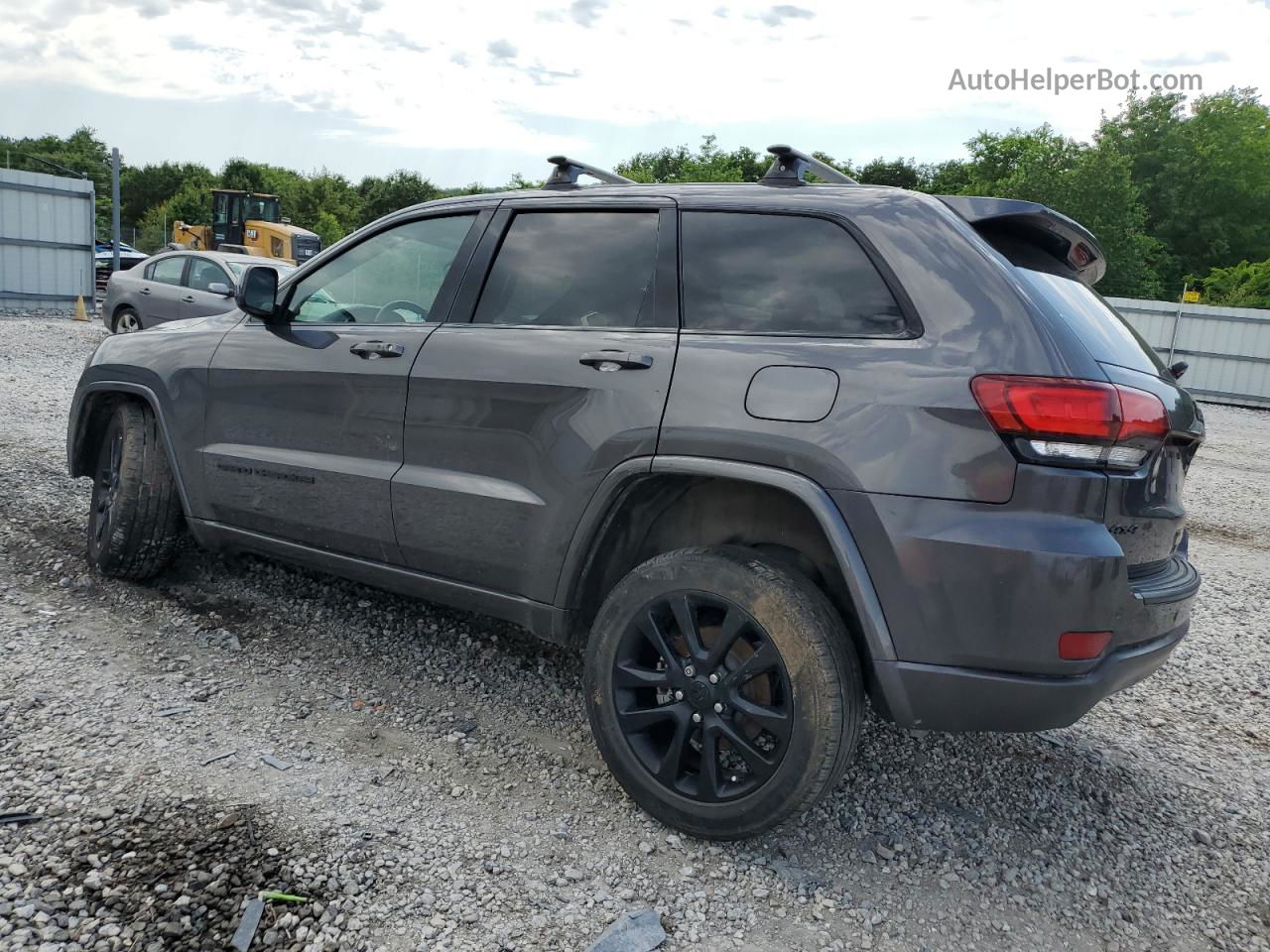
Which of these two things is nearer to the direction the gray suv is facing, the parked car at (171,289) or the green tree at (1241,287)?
the parked car

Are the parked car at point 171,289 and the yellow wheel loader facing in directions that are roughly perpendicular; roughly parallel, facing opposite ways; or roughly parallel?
roughly parallel, facing opposite ways

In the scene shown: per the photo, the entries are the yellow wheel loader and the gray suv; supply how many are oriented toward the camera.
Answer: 0

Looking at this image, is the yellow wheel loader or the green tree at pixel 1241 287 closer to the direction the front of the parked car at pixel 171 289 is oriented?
the green tree

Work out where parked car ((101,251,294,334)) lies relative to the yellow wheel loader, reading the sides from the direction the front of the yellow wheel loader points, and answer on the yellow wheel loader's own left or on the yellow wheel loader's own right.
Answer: on the yellow wheel loader's own left

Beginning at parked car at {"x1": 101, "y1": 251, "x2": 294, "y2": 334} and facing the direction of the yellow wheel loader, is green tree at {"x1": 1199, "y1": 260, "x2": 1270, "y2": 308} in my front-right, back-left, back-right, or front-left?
front-right

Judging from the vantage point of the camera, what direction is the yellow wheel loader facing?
facing away from the viewer and to the left of the viewer

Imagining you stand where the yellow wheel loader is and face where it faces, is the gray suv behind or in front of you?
behind

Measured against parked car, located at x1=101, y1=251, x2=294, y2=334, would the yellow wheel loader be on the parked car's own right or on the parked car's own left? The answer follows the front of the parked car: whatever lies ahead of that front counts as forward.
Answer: on the parked car's own left

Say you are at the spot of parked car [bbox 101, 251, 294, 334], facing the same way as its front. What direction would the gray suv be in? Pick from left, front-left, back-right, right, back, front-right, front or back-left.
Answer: front-right

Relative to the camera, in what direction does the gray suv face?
facing away from the viewer and to the left of the viewer

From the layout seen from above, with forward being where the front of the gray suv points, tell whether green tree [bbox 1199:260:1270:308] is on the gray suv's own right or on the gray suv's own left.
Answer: on the gray suv's own right

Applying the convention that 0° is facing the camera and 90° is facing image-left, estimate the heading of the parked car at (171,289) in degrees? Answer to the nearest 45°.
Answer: approximately 315°
